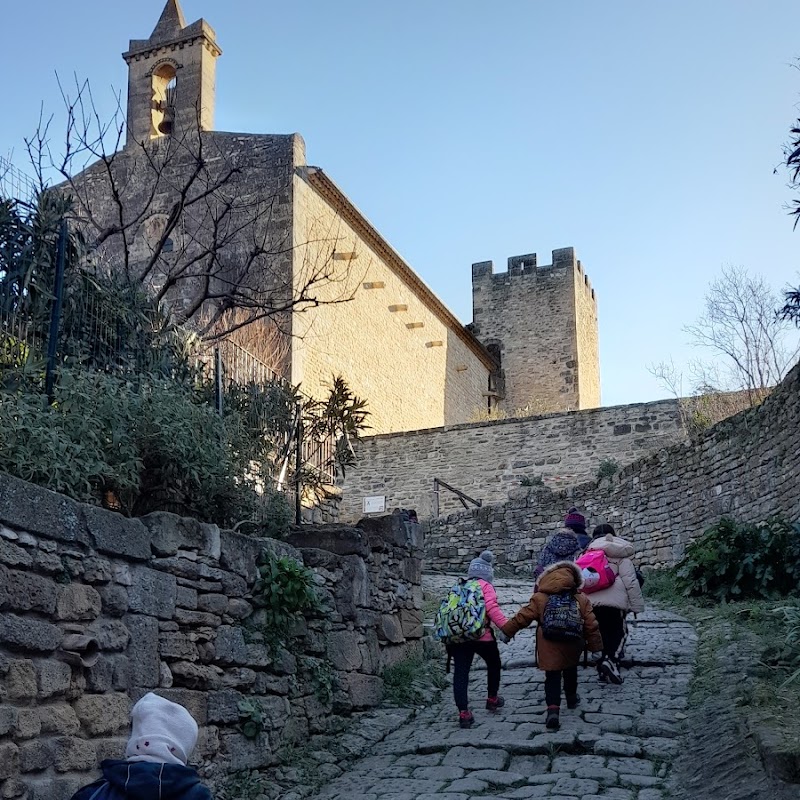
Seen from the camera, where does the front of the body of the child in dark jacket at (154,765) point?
away from the camera

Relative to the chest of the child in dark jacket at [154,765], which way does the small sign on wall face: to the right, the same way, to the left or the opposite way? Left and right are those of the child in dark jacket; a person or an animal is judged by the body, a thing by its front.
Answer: the opposite way

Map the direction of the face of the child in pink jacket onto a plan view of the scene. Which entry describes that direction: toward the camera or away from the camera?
away from the camera

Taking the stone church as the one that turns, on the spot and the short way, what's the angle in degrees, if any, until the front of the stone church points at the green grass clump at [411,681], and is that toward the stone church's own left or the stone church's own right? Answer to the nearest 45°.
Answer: approximately 45° to the stone church's own left

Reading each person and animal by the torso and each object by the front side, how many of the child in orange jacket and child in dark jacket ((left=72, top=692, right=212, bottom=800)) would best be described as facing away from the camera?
2

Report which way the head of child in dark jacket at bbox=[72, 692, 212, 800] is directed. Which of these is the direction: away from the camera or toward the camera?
away from the camera

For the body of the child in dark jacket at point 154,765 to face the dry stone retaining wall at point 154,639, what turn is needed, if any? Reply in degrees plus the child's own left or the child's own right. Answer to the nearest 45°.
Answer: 0° — they already face it

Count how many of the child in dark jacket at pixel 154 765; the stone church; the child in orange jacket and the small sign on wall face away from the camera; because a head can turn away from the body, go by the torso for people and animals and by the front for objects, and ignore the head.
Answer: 2

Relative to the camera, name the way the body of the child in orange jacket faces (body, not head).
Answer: away from the camera

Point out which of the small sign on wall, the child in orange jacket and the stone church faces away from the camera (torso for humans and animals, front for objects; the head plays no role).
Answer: the child in orange jacket
